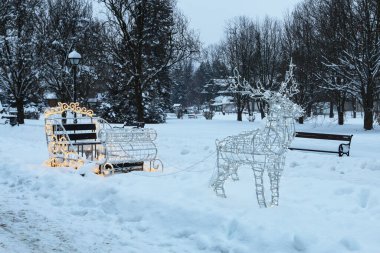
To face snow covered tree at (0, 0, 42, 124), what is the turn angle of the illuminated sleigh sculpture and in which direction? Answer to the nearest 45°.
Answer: approximately 135° to its left

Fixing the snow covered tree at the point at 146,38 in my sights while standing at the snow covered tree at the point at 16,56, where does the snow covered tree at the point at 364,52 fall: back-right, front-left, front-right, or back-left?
front-right

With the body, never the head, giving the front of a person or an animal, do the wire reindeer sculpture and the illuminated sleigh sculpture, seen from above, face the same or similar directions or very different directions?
same or similar directions

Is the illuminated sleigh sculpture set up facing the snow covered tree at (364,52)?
no

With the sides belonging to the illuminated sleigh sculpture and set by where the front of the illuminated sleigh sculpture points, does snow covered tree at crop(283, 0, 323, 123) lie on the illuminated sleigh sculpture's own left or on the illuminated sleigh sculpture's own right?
on the illuminated sleigh sculpture's own left

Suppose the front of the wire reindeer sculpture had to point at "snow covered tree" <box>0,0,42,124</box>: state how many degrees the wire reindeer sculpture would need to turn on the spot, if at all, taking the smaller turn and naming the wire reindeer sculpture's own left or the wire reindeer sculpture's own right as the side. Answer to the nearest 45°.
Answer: approximately 180°

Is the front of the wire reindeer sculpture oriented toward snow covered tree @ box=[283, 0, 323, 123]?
no

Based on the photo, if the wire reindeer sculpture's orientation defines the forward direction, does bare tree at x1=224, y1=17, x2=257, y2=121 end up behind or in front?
behind

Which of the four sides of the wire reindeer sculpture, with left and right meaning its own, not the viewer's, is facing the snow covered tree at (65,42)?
back

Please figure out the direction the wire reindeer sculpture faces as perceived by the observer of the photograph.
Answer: facing the viewer and to the right of the viewer

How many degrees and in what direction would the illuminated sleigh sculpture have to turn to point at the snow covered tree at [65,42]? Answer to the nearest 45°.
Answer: approximately 135° to its left

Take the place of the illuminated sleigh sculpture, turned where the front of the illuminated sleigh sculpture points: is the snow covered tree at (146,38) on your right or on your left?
on your left

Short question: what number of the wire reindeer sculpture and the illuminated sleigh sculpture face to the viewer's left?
0

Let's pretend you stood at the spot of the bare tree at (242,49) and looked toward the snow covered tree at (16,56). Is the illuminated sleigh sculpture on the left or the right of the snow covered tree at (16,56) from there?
left
